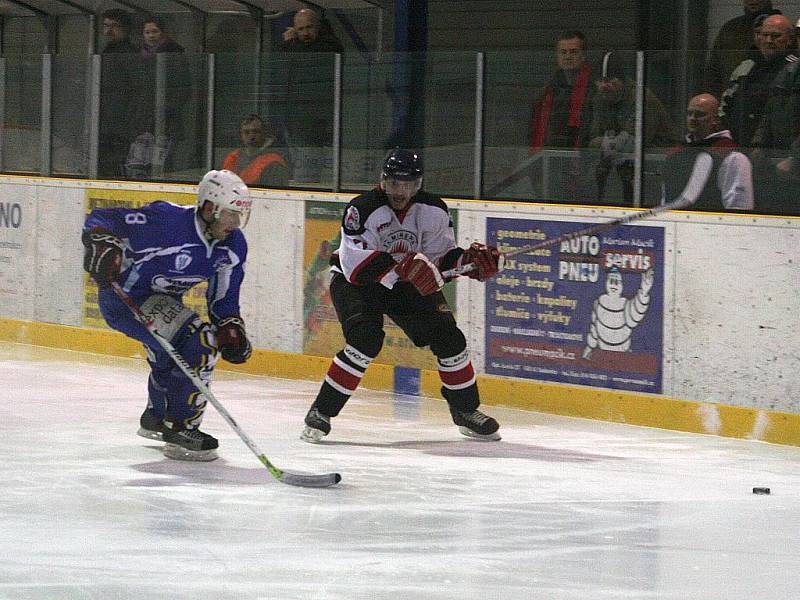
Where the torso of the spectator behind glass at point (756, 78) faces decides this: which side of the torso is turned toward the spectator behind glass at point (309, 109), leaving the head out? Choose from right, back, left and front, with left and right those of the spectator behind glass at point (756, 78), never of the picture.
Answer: right

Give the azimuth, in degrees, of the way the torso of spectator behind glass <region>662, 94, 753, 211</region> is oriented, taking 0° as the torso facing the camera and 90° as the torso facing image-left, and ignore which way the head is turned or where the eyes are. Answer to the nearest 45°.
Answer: approximately 45°

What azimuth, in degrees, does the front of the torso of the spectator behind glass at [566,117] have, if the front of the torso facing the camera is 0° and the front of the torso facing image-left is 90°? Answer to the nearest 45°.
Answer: approximately 0°

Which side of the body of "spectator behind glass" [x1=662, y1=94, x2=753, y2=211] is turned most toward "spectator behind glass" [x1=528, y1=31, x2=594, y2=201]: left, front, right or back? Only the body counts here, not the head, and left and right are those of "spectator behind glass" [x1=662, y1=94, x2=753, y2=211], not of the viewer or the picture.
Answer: right

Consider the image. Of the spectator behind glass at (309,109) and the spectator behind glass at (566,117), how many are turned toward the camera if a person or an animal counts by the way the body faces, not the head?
2

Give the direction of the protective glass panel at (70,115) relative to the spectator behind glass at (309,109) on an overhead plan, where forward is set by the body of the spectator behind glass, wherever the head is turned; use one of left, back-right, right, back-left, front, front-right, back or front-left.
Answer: back-right
